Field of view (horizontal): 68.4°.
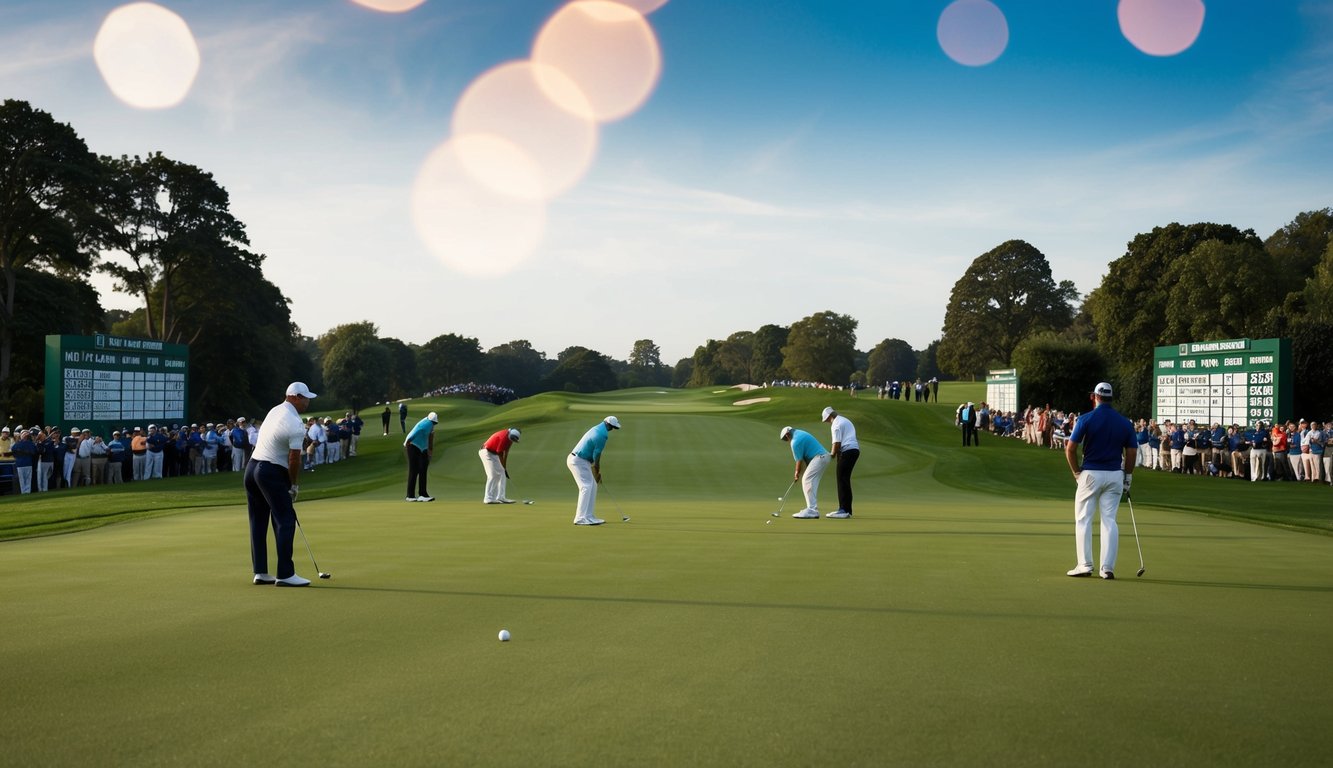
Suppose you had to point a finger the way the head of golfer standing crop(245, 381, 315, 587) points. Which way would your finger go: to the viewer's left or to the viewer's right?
to the viewer's right

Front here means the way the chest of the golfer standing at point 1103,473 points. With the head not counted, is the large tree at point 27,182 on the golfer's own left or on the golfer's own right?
on the golfer's own left

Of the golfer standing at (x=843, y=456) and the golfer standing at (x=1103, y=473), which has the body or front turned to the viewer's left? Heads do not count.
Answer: the golfer standing at (x=843, y=456)

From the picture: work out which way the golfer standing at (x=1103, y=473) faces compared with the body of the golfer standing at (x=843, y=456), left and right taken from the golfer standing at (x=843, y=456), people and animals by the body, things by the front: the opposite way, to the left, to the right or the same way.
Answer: to the right

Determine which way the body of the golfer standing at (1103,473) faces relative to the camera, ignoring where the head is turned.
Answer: away from the camera

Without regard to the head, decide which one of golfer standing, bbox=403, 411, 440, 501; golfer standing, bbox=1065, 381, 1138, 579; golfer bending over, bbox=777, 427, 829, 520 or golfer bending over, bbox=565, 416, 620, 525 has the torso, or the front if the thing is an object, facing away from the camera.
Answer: golfer standing, bbox=1065, 381, 1138, 579

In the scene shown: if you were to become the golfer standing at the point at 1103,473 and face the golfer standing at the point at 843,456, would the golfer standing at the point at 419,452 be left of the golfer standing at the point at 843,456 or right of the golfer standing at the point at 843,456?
left

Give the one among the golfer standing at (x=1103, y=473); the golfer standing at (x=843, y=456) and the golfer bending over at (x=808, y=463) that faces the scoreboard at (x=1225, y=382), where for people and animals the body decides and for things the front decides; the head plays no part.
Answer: the golfer standing at (x=1103, y=473)

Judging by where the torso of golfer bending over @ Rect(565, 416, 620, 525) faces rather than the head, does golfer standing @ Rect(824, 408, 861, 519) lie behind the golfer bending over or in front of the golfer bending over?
in front

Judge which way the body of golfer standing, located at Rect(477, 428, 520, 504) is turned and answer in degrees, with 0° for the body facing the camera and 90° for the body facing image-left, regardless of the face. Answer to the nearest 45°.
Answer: approximately 270°

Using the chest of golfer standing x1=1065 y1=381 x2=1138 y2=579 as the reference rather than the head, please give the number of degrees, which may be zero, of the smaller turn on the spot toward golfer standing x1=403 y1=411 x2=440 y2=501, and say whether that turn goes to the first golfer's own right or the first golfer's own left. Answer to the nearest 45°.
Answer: approximately 45° to the first golfer's own left

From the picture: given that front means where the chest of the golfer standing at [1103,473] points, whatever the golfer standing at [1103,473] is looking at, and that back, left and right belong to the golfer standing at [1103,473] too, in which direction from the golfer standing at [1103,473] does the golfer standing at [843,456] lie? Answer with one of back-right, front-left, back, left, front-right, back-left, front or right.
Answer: front-left

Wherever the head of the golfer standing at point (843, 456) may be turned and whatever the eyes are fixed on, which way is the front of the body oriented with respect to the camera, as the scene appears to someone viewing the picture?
to the viewer's left

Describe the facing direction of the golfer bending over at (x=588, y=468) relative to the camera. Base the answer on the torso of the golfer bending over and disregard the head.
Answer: to the viewer's right

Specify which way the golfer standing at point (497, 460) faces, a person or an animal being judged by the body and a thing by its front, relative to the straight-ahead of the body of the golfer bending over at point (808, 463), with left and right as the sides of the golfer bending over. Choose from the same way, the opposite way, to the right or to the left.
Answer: the opposite way

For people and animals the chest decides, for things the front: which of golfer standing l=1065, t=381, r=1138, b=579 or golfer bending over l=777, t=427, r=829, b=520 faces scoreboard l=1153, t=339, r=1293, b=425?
the golfer standing
